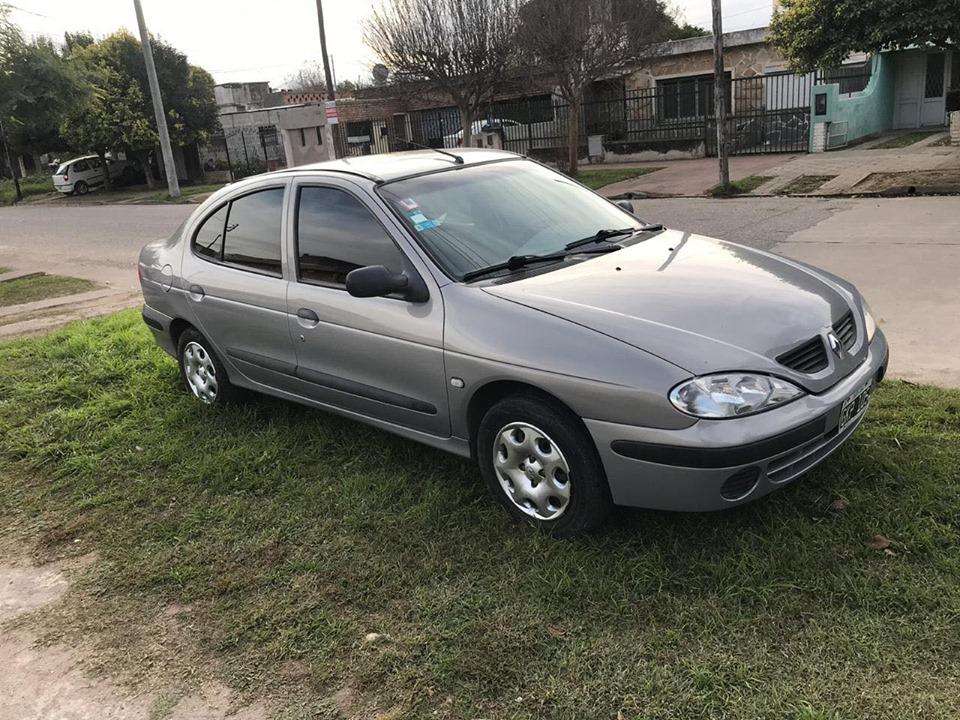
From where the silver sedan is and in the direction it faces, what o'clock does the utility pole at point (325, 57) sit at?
The utility pole is roughly at 7 o'clock from the silver sedan.

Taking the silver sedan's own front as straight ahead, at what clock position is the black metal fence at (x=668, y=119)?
The black metal fence is roughly at 8 o'clock from the silver sedan.

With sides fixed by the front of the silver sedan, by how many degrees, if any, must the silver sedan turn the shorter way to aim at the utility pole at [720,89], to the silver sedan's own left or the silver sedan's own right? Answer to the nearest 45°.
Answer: approximately 135° to the silver sedan's own left

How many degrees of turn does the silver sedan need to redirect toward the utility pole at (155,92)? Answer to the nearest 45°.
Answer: approximately 180°

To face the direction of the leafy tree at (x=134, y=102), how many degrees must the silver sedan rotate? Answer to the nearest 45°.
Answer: approximately 180°

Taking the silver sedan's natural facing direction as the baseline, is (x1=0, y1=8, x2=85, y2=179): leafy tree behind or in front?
behind

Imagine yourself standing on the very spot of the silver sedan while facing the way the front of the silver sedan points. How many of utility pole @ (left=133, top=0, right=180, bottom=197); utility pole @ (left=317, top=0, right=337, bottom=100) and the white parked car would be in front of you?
0

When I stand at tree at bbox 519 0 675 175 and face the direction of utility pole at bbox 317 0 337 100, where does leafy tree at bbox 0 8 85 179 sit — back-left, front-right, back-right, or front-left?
front-left

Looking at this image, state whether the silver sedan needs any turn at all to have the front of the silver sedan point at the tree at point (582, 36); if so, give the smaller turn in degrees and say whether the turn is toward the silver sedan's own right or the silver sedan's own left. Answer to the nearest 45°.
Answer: approximately 135° to the silver sedan's own left

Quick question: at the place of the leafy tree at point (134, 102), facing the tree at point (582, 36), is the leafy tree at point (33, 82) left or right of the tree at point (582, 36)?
right

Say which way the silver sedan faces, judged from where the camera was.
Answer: facing the viewer and to the right of the viewer

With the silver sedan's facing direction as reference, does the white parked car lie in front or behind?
behind

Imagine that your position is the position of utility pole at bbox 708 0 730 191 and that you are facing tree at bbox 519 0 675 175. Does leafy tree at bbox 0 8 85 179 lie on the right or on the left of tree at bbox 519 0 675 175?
left
